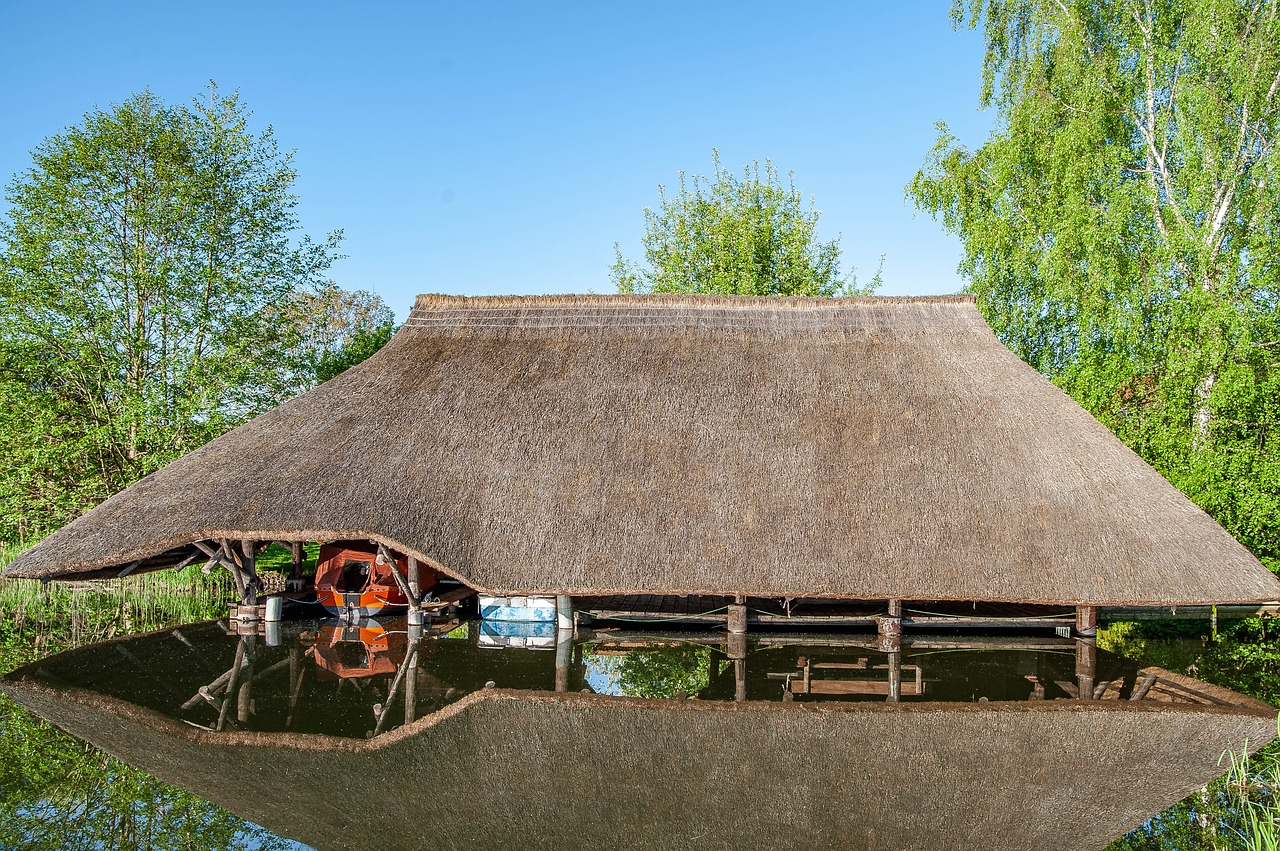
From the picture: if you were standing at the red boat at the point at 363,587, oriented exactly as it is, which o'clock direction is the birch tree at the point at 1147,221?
The birch tree is roughly at 3 o'clock from the red boat.

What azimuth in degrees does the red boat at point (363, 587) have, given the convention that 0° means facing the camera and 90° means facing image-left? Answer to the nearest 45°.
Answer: approximately 180°

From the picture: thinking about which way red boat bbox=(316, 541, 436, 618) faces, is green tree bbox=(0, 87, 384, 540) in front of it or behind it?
in front

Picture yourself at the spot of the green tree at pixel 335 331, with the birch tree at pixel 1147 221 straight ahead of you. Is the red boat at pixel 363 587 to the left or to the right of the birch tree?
right

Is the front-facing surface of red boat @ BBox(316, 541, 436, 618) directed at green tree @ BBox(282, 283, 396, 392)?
yes

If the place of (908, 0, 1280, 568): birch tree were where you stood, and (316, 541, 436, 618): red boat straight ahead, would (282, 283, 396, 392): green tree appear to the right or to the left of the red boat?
right
